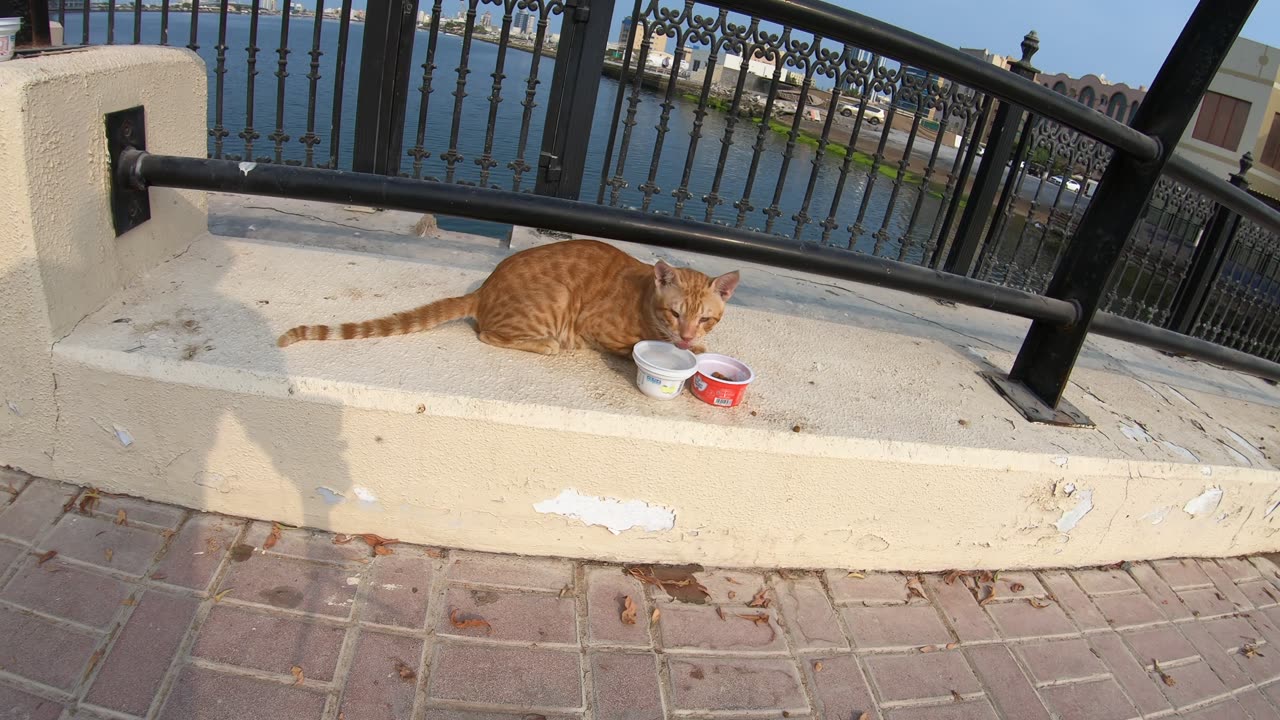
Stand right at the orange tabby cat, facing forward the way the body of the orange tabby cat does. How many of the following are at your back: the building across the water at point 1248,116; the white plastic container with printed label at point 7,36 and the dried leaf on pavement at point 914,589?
1

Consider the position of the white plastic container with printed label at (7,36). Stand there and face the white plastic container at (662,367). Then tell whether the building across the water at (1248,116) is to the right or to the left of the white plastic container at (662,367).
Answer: left

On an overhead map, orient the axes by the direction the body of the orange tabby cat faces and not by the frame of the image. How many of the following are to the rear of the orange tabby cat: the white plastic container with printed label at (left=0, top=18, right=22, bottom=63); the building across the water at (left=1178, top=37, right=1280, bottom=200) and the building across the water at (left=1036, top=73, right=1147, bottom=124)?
1

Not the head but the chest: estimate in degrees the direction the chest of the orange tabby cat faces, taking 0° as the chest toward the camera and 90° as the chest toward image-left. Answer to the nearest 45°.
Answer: approximately 270°

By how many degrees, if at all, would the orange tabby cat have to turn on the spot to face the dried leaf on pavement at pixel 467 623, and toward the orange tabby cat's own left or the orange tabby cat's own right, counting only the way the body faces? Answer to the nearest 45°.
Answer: approximately 90° to the orange tabby cat's own right

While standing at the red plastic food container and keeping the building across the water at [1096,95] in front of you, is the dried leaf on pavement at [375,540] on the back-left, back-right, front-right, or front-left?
back-left

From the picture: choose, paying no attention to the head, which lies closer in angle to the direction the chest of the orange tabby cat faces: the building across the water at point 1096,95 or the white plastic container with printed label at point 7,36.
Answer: the building across the water

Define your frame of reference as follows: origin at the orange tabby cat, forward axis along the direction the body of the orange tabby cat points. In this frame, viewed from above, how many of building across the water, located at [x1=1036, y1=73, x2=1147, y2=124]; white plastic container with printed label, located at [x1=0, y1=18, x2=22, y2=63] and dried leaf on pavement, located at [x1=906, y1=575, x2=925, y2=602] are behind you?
1

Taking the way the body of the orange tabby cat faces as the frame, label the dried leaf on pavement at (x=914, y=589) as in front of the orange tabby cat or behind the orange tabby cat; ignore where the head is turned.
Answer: in front

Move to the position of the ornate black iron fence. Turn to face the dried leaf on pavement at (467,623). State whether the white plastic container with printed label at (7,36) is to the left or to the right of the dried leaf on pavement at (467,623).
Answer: right

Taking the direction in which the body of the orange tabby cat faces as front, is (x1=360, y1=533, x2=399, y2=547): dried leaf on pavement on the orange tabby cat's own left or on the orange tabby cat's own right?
on the orange tabby cat's own right

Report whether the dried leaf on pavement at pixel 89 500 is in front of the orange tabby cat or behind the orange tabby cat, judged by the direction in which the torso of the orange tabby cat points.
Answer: behind

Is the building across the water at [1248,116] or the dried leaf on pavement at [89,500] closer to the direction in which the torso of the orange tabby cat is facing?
the building across the water
